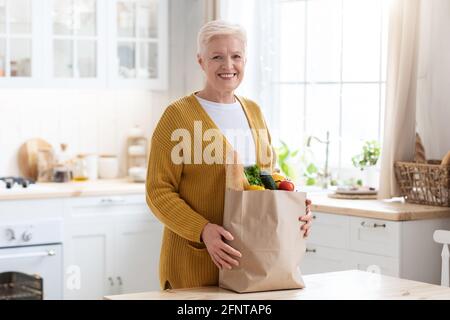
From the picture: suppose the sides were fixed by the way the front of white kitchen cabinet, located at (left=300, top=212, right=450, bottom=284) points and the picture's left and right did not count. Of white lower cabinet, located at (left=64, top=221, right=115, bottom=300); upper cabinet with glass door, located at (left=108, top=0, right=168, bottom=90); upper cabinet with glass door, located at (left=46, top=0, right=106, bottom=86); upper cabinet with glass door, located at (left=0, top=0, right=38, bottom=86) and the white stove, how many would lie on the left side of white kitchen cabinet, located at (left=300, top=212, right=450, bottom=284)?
0

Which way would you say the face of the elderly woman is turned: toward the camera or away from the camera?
toward the camera

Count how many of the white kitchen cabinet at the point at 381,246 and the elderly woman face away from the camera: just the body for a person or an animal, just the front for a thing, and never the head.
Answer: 0

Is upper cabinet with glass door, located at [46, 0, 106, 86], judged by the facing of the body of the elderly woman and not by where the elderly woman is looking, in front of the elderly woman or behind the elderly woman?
behind

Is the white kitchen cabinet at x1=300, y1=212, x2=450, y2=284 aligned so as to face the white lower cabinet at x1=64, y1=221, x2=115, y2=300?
no

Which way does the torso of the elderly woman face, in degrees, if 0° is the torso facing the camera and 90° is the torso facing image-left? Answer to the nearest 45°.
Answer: approximately 315°

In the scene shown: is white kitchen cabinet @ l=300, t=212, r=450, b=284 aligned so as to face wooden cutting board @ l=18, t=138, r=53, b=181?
no

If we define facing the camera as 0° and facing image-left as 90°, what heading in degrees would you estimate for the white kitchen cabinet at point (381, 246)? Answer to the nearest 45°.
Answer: approximately 45°

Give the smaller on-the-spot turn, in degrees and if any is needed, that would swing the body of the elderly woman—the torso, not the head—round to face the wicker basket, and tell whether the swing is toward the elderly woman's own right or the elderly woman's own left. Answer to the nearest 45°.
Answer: approximately 90° to the elderly woman's own left

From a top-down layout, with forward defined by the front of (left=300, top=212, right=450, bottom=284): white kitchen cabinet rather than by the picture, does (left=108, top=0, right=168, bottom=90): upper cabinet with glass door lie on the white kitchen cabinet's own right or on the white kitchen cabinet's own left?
on the white kitchen cabinet's own right

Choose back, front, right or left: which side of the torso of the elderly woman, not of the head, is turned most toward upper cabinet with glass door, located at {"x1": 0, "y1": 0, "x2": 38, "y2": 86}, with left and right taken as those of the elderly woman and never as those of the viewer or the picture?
back

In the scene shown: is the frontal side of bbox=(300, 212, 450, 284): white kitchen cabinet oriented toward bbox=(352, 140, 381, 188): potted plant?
no
